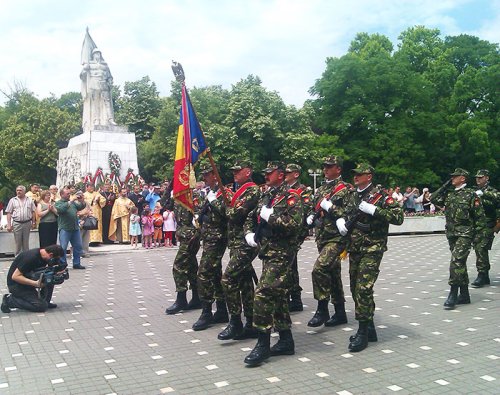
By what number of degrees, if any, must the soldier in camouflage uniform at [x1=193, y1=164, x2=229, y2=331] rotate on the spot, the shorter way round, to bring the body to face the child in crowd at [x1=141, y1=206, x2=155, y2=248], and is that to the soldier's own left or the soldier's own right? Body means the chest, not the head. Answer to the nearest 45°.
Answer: approximately 135° to the soldier's own right

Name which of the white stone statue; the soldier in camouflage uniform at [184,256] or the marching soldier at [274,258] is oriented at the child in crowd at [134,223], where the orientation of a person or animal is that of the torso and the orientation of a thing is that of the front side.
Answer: the white stone statue

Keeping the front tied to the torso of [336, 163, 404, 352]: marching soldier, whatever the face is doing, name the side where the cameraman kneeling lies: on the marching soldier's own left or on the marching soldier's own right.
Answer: on the marching soldier's own right

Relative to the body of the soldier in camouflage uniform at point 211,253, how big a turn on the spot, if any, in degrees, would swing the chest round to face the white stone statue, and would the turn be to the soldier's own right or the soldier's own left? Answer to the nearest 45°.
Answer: approximately 135° to the soldier's own right

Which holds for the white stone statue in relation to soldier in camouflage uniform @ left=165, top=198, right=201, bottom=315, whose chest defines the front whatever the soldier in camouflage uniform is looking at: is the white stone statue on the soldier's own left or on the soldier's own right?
on the soldier's own right

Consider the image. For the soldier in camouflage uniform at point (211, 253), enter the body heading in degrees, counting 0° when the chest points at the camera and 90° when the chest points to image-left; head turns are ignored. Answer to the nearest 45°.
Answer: approximately 45°

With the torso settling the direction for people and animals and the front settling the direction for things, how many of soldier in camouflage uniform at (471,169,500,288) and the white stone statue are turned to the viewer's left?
1

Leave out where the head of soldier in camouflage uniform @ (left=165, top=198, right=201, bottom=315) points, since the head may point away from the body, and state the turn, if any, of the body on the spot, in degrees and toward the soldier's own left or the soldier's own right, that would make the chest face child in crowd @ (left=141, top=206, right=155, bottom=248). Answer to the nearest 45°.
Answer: approximately 135° to the soldier's own right

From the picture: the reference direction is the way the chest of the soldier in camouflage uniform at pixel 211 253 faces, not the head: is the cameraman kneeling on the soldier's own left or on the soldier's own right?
on the soldier's own right

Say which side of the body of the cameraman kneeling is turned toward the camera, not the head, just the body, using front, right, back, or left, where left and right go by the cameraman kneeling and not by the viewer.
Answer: right

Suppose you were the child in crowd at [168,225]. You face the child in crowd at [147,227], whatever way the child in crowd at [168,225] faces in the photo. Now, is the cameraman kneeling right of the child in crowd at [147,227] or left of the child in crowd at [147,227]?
left
